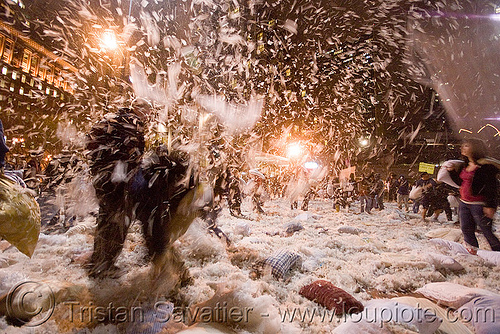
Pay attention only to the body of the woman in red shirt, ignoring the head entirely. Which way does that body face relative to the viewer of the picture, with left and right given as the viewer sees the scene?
facing the viewer and to the left of the viewer

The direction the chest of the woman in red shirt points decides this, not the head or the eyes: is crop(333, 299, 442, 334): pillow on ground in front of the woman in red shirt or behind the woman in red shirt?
in front

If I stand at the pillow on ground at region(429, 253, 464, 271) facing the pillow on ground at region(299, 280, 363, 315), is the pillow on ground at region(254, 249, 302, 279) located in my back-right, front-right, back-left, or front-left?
front-right
